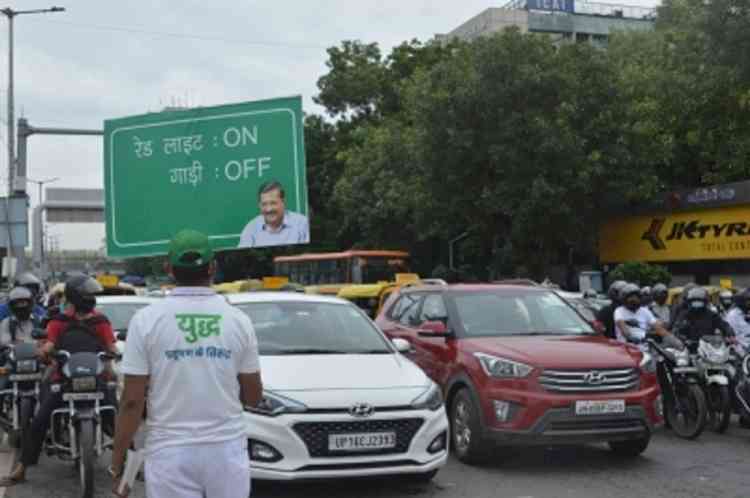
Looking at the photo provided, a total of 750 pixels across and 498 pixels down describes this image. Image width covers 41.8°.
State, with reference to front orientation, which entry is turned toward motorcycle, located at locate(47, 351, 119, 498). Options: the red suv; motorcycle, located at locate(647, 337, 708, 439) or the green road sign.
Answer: the green road sign

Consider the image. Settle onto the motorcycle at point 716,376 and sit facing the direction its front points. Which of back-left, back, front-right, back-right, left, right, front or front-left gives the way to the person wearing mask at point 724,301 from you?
back

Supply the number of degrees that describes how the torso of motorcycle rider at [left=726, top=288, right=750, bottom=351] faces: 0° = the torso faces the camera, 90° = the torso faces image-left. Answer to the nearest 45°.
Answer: approximately 315°

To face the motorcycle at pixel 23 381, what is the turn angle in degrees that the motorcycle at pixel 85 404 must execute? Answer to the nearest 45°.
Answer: approximately 135° to its right

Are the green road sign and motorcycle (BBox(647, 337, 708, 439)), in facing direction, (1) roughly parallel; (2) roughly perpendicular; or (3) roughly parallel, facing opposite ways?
roughly parallel

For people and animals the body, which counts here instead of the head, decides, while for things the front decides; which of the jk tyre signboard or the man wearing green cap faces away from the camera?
the man wearing green cap

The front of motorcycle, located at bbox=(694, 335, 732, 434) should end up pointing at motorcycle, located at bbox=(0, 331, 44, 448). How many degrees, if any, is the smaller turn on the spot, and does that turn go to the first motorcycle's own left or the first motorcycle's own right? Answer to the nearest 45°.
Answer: approximately 45° to the first motorcycle's own right

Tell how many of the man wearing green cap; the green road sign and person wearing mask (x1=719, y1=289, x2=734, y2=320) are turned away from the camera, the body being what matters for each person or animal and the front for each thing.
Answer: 1

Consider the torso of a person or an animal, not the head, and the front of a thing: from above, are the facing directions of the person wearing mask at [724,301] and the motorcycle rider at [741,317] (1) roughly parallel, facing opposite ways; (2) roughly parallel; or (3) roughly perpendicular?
roughly parallel

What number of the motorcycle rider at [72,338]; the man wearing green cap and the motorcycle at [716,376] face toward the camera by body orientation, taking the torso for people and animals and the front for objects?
2

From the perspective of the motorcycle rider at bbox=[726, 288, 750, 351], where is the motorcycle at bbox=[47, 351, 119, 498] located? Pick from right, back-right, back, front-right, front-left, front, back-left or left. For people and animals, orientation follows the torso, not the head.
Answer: right

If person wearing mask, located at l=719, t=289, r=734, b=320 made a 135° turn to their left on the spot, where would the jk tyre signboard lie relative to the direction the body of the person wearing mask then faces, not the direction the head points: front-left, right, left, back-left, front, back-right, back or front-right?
front

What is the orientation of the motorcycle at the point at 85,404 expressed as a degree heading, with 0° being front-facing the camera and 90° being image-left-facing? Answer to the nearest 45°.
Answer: approximately 0°

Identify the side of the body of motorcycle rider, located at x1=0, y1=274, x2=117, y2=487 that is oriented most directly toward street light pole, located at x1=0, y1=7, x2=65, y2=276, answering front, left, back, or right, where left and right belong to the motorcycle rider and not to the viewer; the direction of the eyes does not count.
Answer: back

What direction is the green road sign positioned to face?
toward the camera

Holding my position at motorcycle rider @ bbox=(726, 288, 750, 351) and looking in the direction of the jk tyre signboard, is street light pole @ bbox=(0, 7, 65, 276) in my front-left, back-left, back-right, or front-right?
front-left

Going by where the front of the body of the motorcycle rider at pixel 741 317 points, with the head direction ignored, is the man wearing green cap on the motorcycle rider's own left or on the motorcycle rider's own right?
on the motorcycle rider's own right

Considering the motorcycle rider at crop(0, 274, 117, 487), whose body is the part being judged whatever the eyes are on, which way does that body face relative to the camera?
toward the camera

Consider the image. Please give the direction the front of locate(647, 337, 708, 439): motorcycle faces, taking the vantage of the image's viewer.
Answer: facing the viewer and to the right of the viewer

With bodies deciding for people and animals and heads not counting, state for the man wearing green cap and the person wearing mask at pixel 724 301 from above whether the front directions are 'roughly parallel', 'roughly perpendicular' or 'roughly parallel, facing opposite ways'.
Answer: roughly parallel, facing opposite ways

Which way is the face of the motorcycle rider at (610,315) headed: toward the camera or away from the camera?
toward the camera

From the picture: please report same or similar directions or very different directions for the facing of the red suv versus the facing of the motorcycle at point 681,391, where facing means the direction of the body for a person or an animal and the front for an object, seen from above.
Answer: same or similar directions

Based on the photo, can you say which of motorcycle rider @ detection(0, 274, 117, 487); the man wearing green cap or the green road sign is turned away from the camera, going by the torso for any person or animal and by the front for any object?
the man wearing green cap
